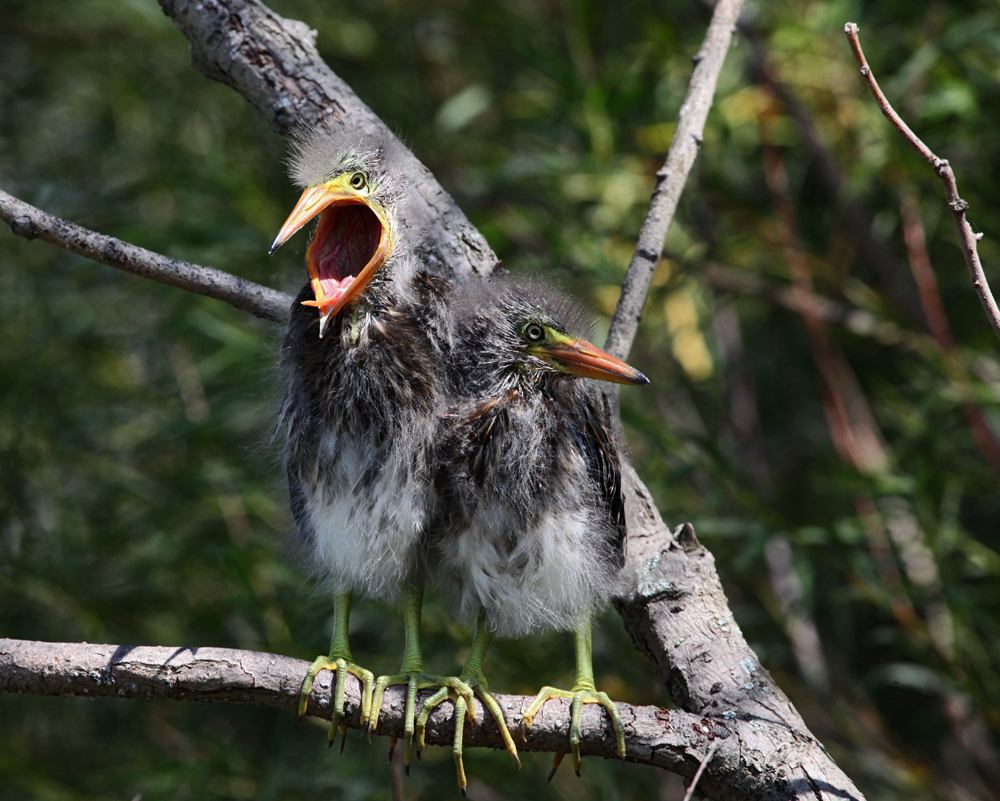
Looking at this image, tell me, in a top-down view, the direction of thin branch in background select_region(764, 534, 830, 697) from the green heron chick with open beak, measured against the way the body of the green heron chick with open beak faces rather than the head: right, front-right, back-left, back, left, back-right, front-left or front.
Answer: back-left

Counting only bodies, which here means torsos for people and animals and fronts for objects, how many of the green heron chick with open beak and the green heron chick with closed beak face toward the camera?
2

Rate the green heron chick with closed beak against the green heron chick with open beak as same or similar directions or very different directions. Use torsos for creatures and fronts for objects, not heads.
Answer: same or similar directions

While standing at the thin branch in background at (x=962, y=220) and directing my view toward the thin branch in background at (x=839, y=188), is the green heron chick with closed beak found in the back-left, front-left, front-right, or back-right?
front-left

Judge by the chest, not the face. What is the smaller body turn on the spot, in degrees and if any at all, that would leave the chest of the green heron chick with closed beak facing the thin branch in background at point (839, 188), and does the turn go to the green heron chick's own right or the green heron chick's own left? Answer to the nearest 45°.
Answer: approximately 135° to the green heron chick's own left

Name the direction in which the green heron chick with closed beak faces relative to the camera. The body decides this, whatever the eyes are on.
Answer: toward the camera

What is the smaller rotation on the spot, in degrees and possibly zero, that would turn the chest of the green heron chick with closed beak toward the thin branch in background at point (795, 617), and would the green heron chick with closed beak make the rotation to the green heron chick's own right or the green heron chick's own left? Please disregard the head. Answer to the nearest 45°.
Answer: approximately 135° to the green heron chick's own left

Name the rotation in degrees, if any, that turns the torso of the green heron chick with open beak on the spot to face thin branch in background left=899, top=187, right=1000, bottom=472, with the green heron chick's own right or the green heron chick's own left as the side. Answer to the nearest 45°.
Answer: approximately 135° to the green heron chick's own left
